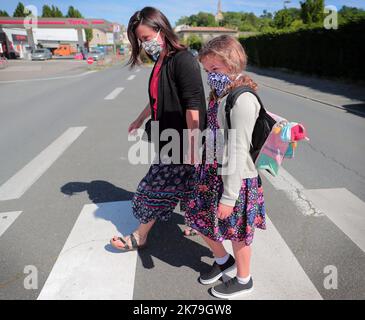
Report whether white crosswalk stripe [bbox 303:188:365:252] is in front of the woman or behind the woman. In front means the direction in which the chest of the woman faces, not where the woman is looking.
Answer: behind

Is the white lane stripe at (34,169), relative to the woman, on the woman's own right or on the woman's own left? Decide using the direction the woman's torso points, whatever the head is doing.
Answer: on the woman's own right

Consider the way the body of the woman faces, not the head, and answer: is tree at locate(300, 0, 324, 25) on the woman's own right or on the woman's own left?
on the woman's own right

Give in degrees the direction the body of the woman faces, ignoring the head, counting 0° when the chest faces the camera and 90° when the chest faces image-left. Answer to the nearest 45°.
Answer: approximately 90°

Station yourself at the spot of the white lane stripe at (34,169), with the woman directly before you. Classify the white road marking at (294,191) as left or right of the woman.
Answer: left

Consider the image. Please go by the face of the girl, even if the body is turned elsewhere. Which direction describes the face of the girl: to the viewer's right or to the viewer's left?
to the viewer's left

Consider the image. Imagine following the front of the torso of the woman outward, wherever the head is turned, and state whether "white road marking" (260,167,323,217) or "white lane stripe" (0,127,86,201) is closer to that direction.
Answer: the white lane stripe

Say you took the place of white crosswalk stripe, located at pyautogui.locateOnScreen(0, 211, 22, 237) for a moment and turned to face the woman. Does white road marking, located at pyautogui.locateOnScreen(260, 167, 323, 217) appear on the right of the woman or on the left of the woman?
left
